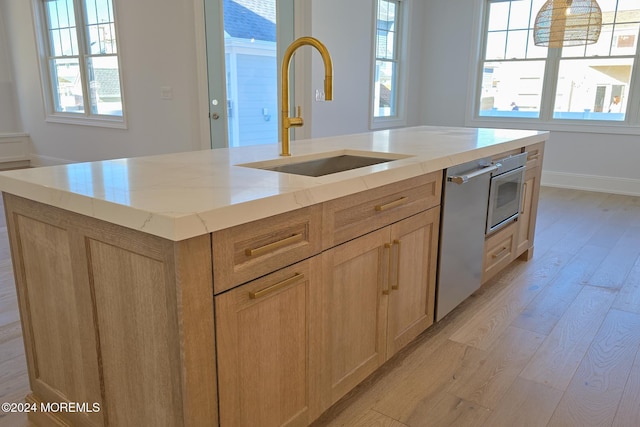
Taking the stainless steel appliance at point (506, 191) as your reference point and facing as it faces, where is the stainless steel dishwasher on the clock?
The stainless steel dishwasher is roughly at 2 o'clock from the stainless steel appliance.

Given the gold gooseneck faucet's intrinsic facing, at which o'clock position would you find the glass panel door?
The glass panel door is roughly at 7 o'clock from the gold gooseneck faucet.

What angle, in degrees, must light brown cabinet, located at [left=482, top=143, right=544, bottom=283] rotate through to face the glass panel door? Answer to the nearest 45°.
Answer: approximately 135° to its right

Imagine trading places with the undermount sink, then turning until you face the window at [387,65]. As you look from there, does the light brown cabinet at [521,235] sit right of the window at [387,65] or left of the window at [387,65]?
right

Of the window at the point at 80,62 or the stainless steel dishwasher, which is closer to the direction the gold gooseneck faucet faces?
the stainless steel dishwasher

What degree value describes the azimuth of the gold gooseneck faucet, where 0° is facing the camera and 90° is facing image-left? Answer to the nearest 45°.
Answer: approximately 315°

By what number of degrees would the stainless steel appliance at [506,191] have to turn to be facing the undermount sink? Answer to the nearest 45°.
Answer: approximately 90° to its right

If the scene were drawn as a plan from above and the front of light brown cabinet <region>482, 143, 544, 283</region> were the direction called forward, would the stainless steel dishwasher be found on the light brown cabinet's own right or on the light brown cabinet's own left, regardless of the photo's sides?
on the light brown cabinet's own right

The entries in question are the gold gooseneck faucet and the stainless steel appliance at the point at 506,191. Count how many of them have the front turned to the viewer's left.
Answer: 0

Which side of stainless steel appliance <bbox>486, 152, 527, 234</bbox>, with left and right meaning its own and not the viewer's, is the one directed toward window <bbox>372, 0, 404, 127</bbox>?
back

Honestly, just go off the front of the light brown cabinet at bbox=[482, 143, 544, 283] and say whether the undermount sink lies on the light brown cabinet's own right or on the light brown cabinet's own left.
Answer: on the light brown cabinet's own right
